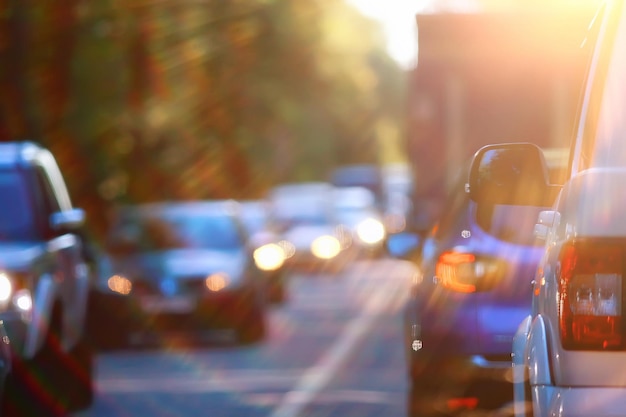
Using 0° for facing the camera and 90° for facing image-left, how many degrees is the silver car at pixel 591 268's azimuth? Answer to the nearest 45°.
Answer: approximately 180°

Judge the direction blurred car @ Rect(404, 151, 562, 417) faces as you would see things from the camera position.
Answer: facing away from the viewer

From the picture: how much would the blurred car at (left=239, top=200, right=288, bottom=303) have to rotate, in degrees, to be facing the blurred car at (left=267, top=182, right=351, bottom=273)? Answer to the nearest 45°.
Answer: approximately 180°

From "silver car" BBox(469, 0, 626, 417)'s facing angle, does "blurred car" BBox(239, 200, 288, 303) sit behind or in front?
in front

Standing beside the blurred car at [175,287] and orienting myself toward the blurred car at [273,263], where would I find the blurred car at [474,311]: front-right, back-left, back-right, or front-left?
back-right

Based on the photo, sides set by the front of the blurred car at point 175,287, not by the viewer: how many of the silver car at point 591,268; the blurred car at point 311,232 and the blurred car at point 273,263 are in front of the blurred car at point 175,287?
1

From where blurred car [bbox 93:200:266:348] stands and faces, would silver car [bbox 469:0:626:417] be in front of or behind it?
in front

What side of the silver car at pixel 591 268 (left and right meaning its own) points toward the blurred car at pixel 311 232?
front

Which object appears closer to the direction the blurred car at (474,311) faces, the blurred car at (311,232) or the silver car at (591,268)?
the blurred car

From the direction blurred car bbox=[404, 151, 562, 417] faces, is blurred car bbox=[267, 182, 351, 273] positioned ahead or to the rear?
ahead

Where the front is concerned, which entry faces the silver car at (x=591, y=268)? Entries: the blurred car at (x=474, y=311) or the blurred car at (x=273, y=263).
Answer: the blurred car at (x=273, y=263)

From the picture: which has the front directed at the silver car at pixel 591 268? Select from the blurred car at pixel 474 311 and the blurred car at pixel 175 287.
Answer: the blurred car at pixel 175 287

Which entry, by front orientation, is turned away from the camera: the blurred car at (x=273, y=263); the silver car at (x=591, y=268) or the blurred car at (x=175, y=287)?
the silver car
